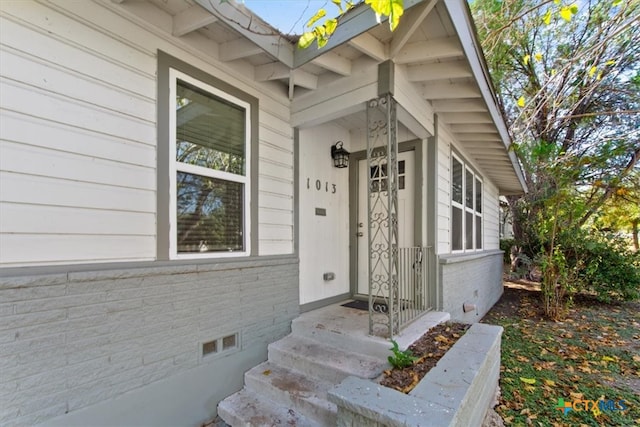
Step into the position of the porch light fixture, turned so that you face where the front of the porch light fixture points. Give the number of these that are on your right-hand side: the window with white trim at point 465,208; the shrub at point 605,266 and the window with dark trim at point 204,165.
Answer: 1

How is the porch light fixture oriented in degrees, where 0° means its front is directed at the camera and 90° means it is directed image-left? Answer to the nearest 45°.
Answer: approximately 315°

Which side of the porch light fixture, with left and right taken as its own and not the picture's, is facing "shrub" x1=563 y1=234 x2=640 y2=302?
left

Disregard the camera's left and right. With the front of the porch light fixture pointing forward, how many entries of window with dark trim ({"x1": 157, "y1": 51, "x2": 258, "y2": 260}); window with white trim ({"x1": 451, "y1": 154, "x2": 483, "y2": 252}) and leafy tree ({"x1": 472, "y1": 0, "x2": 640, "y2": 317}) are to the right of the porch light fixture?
1

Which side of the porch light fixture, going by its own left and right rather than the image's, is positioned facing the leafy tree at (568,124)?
left

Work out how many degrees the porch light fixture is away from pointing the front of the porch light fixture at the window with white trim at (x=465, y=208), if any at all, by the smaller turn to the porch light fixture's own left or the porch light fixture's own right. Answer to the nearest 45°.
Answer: approximately 90° to the porch light fixture's own left

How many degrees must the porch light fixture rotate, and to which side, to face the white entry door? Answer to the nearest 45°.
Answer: approximately 45° to its left

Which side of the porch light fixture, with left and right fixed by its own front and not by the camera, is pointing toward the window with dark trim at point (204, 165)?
right
